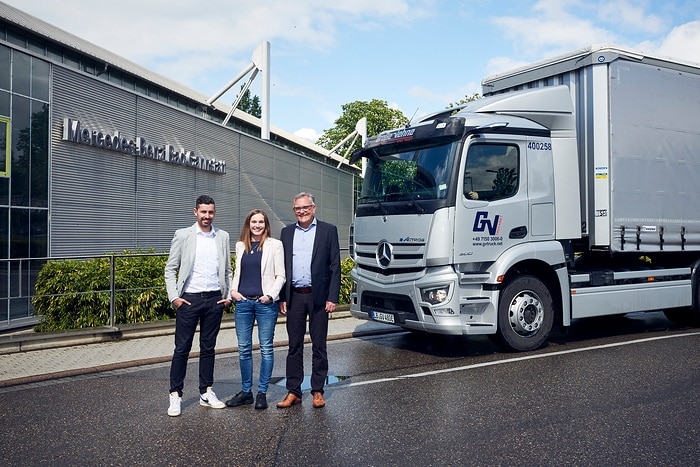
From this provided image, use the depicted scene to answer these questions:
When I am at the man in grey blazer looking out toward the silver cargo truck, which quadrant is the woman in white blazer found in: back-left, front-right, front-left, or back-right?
front-right

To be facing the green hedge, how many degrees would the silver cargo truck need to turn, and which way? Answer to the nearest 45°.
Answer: approximately 45° to its right

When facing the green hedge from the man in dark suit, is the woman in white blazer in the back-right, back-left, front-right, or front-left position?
front-left

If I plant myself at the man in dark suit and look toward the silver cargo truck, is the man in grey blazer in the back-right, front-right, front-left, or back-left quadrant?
back-left

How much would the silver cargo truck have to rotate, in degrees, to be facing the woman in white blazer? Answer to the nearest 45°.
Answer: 0° — it already faces them

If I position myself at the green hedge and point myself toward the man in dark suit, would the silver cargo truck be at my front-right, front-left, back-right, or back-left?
front-left

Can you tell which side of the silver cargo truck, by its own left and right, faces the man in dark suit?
front

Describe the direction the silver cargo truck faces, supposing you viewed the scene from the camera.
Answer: facing the viewer and to the left of the viewer

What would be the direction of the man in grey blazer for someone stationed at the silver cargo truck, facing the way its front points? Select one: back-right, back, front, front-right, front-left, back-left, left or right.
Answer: front
